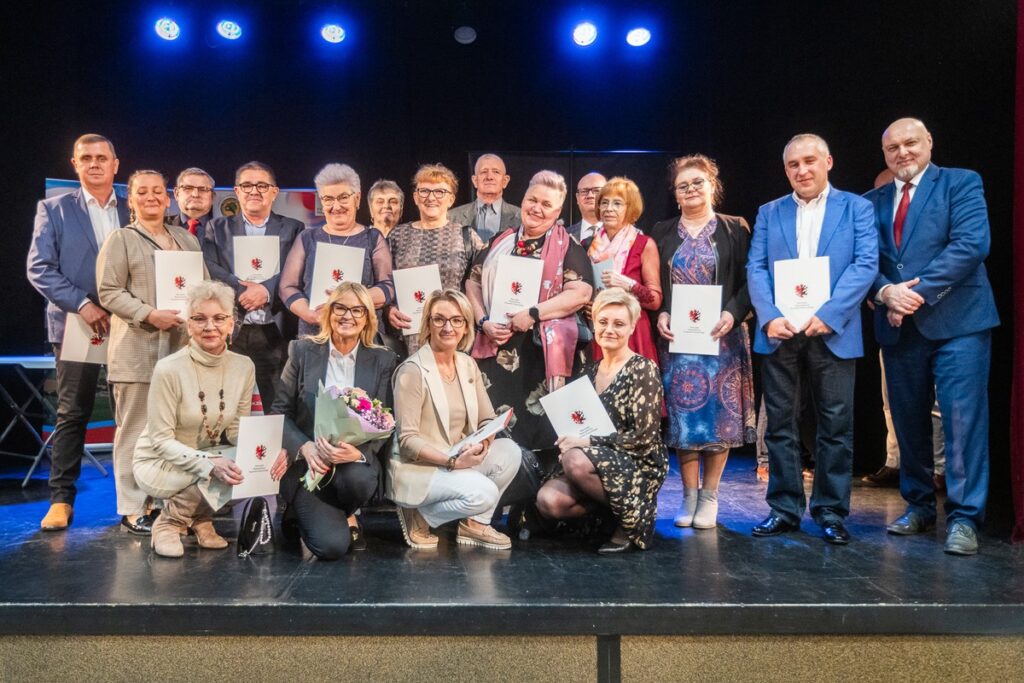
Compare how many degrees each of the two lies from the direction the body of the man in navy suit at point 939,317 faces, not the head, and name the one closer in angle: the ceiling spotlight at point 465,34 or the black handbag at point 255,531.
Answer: the black handbag

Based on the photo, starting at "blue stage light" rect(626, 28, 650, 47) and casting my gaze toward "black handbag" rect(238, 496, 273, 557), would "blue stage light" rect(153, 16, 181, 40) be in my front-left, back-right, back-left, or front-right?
front-right

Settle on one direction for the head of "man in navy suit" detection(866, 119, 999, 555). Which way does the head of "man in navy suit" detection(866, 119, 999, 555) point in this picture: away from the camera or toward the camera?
toward the camera

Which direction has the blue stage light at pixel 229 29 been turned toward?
toward the camera

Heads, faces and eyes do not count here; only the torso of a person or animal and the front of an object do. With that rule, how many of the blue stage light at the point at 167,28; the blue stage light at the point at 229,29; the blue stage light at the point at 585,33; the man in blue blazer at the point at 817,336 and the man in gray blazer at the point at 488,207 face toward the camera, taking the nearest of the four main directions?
5

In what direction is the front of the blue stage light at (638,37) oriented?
toward the camera

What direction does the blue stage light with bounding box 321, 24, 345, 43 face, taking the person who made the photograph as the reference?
facing the viewer

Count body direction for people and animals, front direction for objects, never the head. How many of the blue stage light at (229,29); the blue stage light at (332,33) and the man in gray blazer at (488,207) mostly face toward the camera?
3

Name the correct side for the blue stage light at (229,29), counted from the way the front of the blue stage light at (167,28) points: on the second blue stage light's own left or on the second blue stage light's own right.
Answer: on the second blue stage light's own left

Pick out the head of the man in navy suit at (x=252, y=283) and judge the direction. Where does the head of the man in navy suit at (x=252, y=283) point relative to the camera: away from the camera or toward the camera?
toward the camera

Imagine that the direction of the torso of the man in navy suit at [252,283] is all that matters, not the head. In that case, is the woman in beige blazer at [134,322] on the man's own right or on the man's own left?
on the man's own right

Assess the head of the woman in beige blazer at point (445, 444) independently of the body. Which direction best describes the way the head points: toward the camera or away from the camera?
toward the camera

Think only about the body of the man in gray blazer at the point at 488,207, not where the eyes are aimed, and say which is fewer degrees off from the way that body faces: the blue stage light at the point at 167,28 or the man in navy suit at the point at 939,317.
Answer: the man in navy suit

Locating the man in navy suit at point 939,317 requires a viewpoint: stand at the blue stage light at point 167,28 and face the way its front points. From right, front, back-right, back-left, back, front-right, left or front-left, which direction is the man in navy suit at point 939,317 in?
front-left

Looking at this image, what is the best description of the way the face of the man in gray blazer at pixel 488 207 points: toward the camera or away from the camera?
toward the camera

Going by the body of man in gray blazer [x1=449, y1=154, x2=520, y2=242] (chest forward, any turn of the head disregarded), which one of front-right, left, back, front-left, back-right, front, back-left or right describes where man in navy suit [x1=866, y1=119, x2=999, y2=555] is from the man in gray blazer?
front-left
